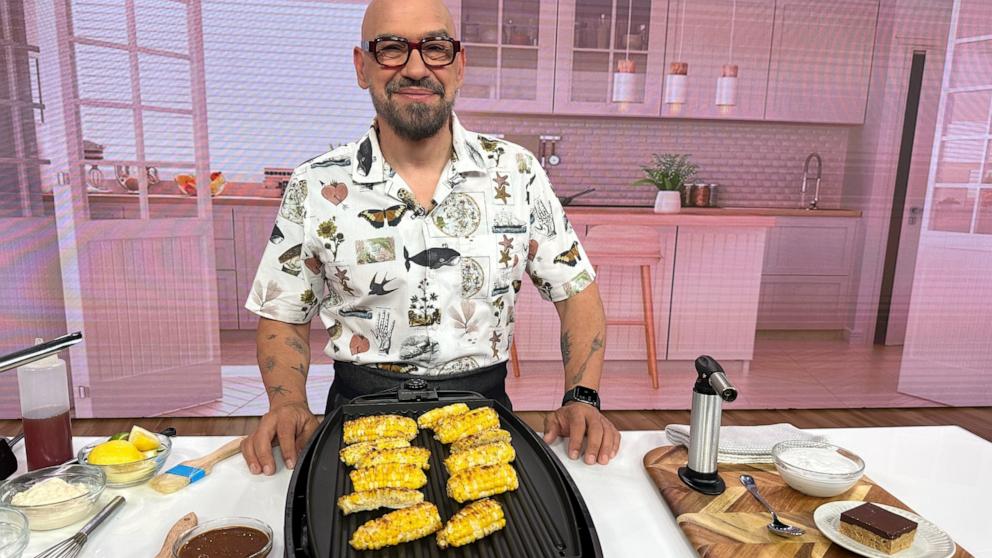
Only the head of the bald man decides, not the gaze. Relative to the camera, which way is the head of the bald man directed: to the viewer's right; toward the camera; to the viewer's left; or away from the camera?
toward the camera

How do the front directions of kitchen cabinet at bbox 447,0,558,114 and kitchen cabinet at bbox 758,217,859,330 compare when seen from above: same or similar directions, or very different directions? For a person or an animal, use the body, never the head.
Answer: same or similar directions

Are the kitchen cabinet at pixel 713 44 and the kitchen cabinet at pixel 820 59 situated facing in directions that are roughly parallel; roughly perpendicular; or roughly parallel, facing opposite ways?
roughly parallel

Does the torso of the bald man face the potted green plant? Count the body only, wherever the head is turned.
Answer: no

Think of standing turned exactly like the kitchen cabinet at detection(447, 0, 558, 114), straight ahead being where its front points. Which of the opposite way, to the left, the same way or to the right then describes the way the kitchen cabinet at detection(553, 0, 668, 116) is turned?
the same way

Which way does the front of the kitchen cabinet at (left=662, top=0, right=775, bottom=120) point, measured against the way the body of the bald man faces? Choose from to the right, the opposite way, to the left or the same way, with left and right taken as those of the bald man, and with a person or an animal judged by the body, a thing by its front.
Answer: the same way

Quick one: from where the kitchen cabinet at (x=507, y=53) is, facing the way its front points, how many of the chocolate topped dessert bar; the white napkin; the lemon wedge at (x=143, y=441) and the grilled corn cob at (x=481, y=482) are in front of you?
4

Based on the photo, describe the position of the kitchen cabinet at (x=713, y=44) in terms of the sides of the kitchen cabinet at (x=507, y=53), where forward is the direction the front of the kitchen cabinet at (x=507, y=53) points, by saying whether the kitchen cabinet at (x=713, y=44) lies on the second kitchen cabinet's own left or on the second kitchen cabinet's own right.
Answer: on the second kitchen cabinet's own left

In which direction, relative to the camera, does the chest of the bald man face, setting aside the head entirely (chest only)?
toward the camera

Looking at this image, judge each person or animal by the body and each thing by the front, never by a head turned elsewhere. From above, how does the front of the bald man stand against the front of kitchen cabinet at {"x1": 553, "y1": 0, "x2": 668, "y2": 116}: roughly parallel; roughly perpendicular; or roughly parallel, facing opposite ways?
roughly parallel

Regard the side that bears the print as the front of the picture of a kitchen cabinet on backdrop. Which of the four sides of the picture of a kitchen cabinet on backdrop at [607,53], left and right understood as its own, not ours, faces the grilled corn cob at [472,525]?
front

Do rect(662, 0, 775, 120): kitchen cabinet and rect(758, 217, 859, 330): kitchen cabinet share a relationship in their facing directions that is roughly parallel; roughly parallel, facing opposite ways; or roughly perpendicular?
roughly parallel

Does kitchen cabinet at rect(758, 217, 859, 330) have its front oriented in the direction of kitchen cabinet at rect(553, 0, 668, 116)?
no
